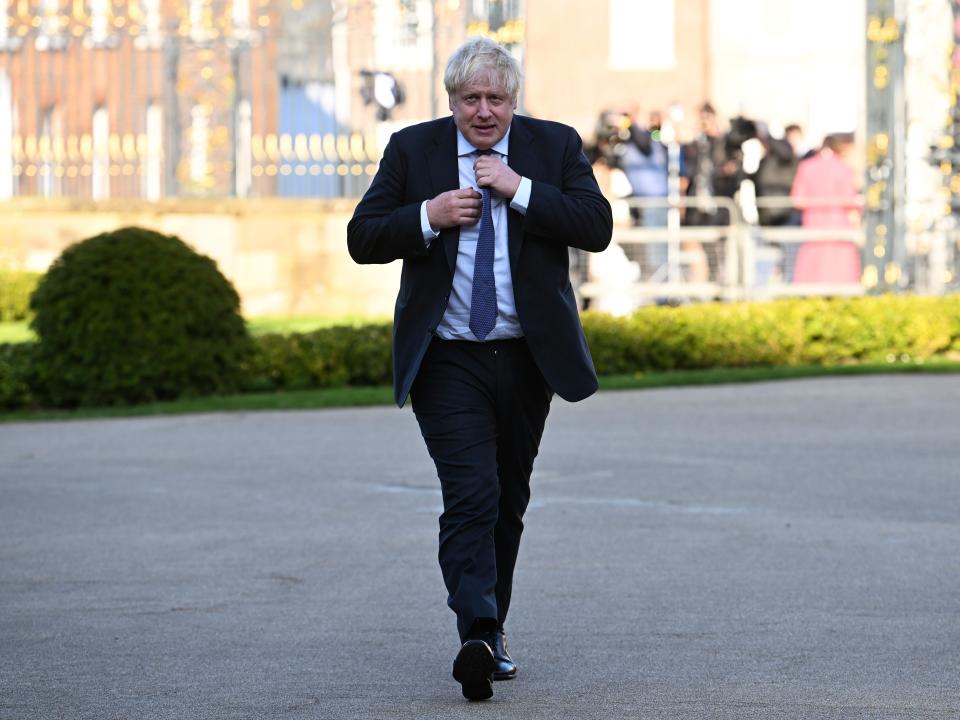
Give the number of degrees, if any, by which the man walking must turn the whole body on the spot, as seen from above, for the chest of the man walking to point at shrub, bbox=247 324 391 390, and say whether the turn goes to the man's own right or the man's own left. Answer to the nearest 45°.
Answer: approximately 180°

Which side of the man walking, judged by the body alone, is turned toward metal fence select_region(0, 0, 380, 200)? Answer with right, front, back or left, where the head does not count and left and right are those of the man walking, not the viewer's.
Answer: back

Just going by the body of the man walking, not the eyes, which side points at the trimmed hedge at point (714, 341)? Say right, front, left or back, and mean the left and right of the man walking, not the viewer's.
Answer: back

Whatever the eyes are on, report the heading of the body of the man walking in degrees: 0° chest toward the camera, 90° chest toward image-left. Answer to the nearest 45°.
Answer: approximately 0°

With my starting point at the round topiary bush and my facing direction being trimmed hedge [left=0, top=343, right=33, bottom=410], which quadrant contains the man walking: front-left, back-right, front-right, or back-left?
back-left

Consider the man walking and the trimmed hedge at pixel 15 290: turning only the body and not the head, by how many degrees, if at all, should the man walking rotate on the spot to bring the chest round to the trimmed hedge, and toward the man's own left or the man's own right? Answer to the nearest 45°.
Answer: approximately 180°

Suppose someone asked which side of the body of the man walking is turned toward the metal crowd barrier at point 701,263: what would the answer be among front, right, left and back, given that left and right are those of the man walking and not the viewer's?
back

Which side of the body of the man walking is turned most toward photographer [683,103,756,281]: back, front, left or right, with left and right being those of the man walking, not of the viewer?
back

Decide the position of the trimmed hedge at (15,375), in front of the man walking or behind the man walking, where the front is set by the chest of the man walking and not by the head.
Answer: behind

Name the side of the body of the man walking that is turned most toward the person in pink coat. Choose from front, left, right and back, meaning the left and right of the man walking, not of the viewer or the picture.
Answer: back

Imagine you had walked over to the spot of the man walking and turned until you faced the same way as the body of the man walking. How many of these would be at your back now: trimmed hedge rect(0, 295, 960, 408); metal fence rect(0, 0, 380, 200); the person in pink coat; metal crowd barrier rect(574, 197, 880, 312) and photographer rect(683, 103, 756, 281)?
5
